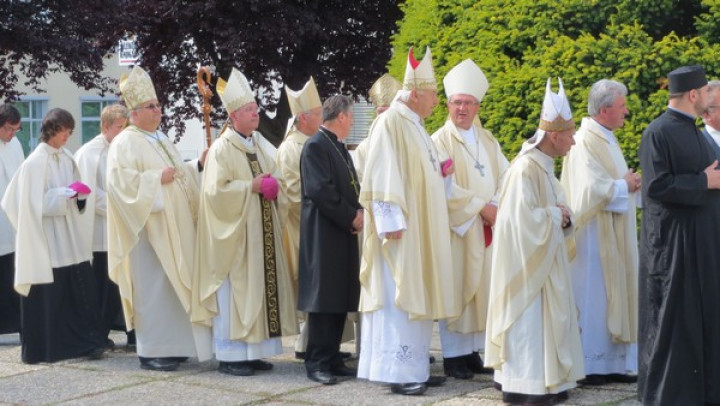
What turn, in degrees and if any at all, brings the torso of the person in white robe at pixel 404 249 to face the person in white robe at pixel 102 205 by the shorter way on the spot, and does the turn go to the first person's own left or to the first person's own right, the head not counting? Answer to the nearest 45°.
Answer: approximately 135° to the first person's own left

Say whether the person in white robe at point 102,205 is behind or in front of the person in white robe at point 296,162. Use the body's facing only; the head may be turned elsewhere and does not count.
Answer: behind

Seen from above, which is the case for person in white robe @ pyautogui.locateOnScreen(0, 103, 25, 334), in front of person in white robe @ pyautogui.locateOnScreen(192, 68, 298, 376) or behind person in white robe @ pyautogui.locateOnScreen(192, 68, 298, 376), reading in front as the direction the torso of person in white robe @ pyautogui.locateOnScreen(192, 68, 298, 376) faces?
behind

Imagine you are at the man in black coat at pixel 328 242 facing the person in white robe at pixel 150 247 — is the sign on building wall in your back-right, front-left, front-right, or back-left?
front-right

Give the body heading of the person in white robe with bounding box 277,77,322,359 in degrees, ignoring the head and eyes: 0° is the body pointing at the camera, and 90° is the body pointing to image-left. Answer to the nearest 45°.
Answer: approximately 270°

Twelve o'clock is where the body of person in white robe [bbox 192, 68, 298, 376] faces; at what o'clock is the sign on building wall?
The sign on building wall is roughly at 7 o'clock from the person in white robe.

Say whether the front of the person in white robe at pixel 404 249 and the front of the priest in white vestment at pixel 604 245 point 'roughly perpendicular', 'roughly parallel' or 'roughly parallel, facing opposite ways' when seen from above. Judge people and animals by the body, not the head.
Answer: roughly parallel

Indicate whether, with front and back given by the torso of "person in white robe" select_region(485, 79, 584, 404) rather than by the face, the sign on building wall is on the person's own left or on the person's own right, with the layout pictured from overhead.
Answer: on the person's own left

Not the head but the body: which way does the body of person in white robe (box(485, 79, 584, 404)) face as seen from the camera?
to the viewer's right

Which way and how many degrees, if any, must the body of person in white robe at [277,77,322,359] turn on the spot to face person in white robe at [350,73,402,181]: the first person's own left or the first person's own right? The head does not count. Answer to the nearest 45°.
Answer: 0° — they already face them

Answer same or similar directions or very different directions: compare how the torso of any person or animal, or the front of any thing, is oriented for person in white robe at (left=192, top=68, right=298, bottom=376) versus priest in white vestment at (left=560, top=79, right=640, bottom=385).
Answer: same or similar directions
